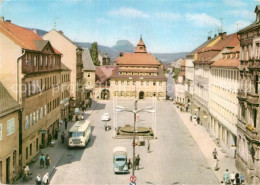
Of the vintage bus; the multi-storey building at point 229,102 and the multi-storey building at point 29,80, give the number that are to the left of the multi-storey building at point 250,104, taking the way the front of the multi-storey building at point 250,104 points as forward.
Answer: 0

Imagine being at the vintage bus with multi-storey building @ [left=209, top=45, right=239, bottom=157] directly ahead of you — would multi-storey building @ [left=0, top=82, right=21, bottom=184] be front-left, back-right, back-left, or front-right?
back-right

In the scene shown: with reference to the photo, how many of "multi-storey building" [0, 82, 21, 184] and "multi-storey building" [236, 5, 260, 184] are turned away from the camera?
0

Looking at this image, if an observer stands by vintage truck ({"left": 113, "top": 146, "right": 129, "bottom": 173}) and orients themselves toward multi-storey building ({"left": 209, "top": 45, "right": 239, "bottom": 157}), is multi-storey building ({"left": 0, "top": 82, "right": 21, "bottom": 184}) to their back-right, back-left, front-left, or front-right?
back-left

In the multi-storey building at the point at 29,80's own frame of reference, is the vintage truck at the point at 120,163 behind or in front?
in front

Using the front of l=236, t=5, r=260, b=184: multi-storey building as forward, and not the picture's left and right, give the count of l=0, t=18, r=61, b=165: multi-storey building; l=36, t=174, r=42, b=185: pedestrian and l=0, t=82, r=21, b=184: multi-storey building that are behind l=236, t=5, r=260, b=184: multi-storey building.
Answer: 0

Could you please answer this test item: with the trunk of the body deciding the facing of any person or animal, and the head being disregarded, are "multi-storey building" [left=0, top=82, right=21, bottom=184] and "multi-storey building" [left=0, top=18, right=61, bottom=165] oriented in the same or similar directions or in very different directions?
same or similar directions

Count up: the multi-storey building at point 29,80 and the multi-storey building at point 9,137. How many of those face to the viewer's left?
0

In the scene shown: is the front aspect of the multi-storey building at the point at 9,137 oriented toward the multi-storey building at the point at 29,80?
no

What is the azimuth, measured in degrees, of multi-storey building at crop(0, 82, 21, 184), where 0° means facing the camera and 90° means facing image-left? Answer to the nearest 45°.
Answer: approximately 315°

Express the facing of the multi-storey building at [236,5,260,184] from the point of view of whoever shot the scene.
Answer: facing the viewer and to the left of the viewer

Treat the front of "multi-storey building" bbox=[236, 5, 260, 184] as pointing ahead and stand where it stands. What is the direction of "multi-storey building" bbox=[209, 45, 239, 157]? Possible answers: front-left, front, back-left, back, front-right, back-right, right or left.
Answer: back-right

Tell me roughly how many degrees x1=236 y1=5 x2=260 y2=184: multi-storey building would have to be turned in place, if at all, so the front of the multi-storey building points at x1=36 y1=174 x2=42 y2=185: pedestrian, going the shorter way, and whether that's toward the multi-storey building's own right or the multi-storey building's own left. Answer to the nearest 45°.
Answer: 0° — it already faces them

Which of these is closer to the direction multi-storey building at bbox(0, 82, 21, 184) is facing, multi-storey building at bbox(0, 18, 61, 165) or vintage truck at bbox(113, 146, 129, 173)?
the vintage truck

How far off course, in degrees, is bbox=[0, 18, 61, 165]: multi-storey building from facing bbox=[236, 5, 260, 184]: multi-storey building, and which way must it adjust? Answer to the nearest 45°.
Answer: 0° — it already faces it

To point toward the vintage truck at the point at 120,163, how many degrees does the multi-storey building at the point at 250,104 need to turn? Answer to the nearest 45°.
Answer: approximately 45° to its right

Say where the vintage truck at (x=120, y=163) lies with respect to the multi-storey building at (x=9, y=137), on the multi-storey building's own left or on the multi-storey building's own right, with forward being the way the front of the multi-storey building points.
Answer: on the multi-storey building's own left
